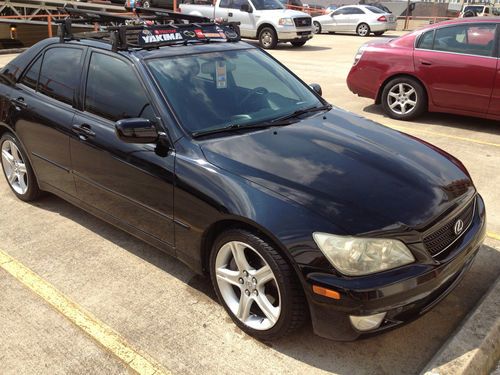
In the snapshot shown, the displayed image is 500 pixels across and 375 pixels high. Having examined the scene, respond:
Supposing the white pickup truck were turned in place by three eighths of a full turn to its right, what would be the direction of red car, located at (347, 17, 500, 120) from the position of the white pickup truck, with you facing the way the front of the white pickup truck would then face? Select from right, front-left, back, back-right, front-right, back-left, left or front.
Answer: left

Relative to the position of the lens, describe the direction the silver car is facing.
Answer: facing away from the viewer and to the left of the viewer

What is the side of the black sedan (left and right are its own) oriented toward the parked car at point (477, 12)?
left

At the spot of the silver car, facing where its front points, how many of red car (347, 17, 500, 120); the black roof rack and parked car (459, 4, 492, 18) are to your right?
1

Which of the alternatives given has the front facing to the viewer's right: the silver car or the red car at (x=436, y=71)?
the red car

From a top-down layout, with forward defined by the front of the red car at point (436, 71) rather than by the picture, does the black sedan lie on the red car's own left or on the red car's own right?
on the red car's own right

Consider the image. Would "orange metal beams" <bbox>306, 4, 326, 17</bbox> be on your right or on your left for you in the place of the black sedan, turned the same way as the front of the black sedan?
on your left

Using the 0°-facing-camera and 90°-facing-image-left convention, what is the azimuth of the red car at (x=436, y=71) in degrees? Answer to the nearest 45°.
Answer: approximately 270°

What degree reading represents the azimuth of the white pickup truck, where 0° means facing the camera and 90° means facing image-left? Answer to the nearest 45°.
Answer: approximately 315°

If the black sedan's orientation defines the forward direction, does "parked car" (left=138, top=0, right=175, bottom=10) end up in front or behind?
behind

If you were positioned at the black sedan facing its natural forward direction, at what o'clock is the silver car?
The silver car is roughly at 8 o'clock from the black sedan.

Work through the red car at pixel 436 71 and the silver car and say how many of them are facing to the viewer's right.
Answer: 1
